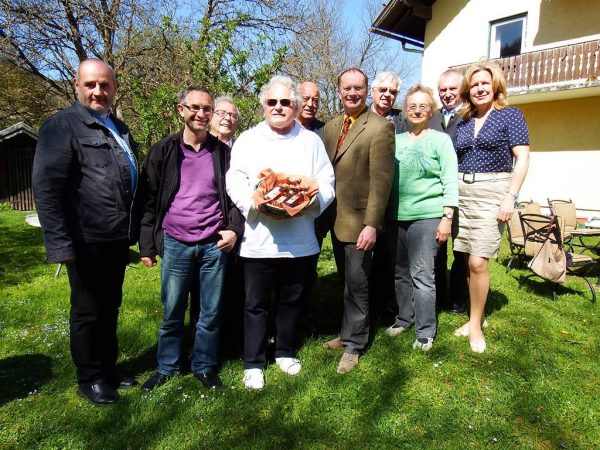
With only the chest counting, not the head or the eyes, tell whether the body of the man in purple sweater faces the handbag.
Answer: no

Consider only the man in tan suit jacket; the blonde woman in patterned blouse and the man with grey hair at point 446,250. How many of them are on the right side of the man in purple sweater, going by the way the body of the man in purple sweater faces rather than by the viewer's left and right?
0

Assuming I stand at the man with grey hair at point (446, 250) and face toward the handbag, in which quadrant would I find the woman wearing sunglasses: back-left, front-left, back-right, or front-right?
back-right

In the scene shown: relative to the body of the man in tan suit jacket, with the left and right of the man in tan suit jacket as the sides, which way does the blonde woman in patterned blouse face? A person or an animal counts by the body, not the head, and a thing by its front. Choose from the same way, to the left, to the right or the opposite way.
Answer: the same way

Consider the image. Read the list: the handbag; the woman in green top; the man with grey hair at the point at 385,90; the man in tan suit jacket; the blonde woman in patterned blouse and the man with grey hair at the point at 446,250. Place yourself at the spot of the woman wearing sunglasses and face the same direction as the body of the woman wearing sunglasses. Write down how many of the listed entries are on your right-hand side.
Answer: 0

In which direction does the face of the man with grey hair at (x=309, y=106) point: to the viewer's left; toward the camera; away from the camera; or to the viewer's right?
toward the camera

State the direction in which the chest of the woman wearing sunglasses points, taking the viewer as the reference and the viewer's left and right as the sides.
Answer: facing the viewer

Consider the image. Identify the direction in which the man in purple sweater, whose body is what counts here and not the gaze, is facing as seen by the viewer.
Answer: toward the camera

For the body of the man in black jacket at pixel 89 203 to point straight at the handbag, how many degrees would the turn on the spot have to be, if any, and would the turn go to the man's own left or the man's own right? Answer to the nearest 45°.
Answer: approximately 45° to the man's own left

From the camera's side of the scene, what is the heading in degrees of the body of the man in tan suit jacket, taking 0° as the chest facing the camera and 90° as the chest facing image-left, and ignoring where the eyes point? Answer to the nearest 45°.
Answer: approximately 45°

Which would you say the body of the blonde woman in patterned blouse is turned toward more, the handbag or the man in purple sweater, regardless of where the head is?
the man in purple sweater

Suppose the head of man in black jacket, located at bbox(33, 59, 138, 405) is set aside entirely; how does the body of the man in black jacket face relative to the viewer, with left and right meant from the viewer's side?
facing the viewer and to the right of the viewer

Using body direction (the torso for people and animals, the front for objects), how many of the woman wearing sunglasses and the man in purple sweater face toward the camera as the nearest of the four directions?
2

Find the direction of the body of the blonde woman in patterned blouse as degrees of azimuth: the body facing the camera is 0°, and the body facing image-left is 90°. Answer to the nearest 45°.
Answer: approximately 45°
